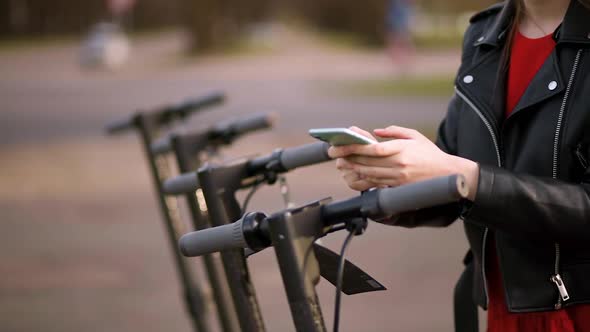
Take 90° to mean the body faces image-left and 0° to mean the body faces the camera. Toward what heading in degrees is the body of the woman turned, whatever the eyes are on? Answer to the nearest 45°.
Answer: approximately 45°

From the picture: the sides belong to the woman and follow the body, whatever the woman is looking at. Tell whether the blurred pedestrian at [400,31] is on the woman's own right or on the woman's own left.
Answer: on the woman's own right
